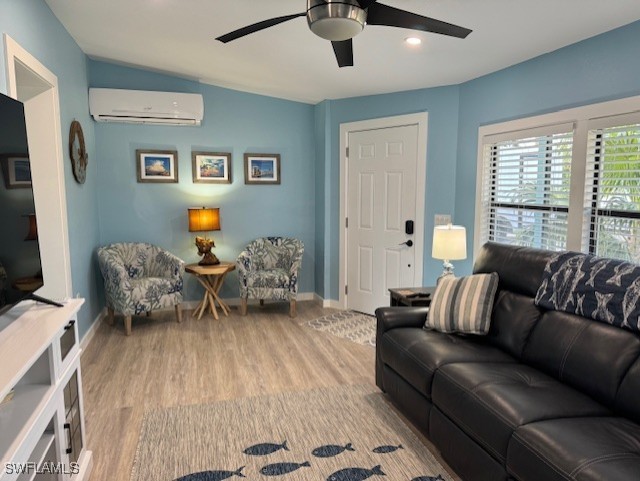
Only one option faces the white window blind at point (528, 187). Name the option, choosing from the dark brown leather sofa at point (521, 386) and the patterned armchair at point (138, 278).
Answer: the patterned armchair

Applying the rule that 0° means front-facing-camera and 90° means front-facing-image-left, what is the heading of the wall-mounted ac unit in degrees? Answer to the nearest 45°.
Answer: approximately 0°

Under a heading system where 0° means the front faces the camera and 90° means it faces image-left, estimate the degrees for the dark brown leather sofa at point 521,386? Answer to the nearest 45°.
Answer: approximately 45°

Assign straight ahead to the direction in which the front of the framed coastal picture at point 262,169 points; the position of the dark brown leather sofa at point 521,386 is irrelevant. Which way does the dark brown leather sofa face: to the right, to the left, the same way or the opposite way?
to the right

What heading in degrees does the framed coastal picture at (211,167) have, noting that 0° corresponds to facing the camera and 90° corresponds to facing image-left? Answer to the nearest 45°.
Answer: approximately 0°
